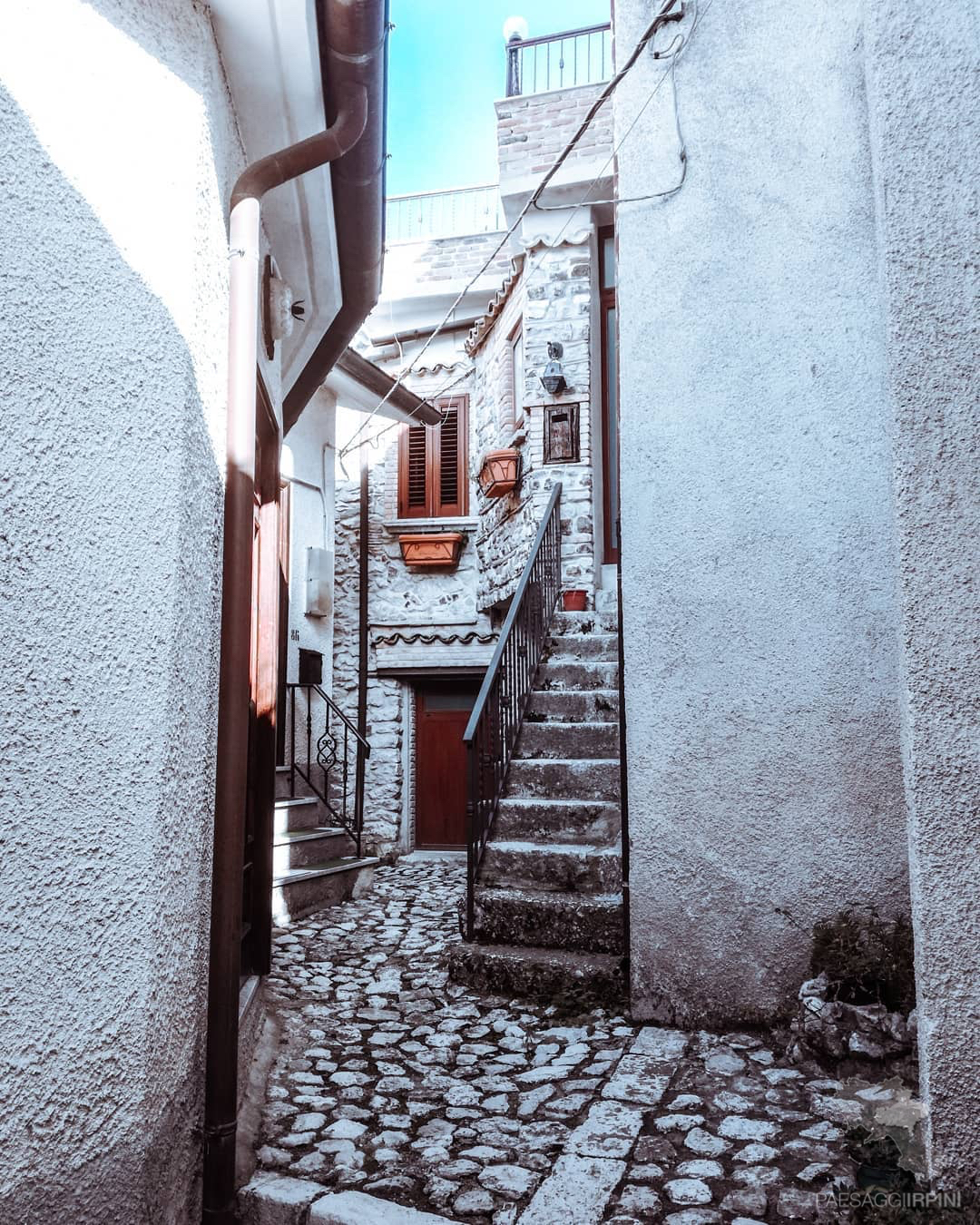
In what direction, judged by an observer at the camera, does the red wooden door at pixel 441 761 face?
facing the viewer

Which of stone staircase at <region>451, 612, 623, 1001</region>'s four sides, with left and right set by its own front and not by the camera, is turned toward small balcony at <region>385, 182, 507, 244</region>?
back

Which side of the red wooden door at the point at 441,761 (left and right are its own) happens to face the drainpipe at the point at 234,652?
front

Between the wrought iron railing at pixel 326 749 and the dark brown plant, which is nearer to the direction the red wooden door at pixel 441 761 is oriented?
the dark brown plant

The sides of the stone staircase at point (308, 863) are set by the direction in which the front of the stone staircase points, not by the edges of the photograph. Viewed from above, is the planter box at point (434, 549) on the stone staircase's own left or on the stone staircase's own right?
on the stone staircase's own left

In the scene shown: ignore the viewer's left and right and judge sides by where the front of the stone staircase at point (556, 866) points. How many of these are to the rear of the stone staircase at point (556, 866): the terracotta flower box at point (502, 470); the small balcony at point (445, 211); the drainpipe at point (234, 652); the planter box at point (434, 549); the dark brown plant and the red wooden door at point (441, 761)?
4

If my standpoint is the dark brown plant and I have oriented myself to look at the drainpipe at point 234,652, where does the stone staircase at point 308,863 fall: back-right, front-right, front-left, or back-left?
front-right

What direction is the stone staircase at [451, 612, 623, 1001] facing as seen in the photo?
toward the camera

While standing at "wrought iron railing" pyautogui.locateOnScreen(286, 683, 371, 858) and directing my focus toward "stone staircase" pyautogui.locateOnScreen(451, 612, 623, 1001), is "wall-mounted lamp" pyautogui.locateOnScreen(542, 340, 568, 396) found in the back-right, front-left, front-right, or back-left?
front-left

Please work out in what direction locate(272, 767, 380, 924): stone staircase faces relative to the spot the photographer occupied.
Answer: facing the viewer and to the right of the viewer

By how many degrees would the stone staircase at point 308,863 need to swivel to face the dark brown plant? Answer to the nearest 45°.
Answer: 0° — it already faces it

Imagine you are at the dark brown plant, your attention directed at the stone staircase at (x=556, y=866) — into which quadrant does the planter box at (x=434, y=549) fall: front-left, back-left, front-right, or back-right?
front-right

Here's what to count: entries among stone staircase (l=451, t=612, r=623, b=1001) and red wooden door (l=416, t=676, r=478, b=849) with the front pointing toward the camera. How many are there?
2
